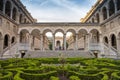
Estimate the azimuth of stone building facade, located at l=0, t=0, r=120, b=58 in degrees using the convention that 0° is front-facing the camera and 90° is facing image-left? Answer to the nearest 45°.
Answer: approximately 0°
